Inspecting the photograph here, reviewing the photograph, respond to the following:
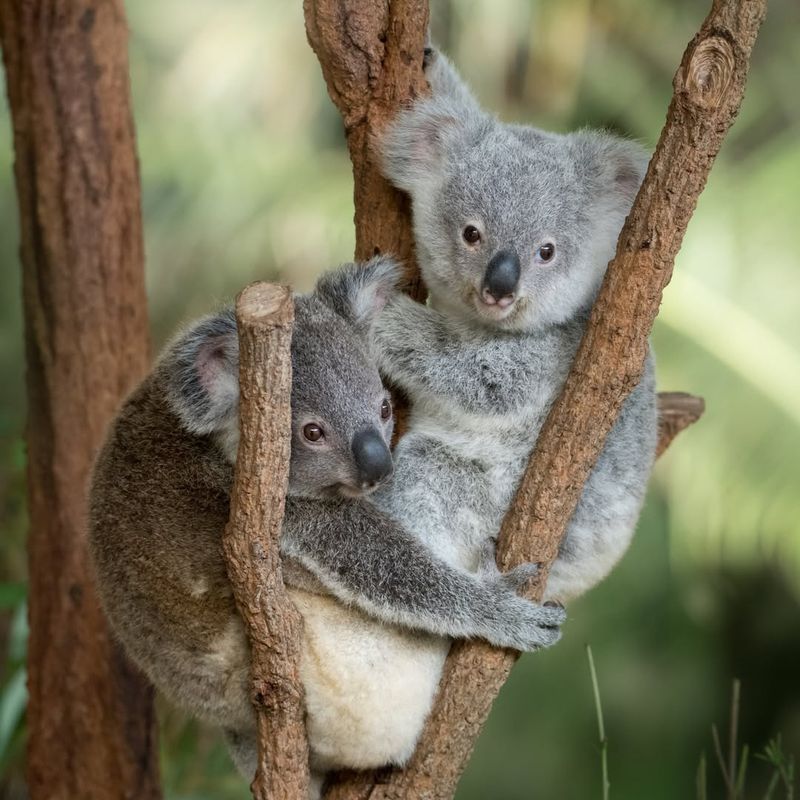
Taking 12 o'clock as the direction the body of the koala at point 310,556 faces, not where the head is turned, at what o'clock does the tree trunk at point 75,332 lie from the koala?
The tree trunk is roughly at 6 o'clock from the koala.

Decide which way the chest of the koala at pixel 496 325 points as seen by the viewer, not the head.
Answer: toward the camera

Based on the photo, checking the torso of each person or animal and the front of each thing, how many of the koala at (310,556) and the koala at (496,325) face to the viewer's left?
0

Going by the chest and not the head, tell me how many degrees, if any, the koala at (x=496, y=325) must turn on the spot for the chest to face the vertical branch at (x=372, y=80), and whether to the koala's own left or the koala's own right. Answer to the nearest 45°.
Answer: approximately 135° to the koala's own right

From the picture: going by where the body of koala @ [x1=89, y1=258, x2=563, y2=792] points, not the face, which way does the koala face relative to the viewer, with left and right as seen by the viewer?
facing the viewer and to the right of the viewer
